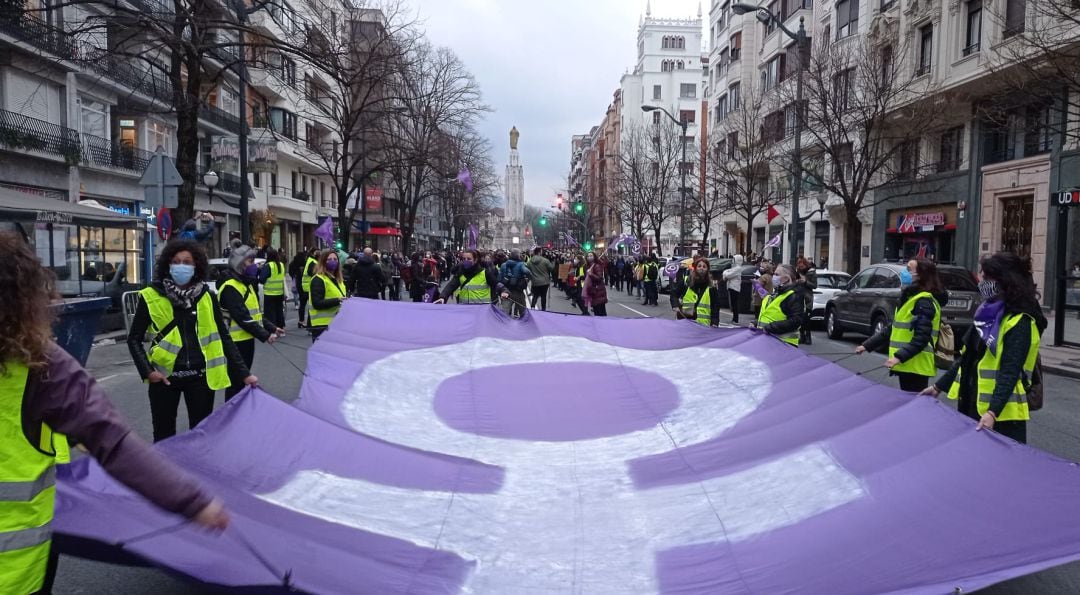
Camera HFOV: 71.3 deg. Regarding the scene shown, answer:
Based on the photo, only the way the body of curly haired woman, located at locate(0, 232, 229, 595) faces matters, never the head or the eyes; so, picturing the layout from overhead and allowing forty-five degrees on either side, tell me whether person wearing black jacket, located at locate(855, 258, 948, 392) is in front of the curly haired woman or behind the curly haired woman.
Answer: in front

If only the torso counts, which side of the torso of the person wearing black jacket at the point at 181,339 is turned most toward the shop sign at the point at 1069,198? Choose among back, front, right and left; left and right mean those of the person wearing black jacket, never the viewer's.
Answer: left

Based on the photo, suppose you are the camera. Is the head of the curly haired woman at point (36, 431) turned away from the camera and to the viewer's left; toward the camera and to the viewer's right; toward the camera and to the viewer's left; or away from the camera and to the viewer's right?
away from the camera and to the viewer's right

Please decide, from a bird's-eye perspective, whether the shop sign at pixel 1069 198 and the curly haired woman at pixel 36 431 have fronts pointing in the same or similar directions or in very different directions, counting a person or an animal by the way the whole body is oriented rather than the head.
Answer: very different directions

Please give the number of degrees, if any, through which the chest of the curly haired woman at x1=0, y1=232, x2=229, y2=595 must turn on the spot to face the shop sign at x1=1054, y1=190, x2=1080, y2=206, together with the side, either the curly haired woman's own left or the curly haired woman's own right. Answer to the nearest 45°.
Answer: approximately 45° to the curly haired woman's own right

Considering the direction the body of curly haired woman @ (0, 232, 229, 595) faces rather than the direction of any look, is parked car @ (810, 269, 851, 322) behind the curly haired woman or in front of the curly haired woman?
in front

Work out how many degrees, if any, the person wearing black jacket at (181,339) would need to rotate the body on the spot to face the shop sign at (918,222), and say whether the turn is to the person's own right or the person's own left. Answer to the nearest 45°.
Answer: approximately 135° to the person's own left

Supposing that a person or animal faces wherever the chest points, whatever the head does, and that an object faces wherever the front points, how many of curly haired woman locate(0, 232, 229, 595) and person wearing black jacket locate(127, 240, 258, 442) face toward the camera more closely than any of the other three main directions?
1

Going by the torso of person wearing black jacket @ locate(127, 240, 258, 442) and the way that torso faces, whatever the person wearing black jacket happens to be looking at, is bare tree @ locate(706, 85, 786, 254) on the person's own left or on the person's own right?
on the person's own left

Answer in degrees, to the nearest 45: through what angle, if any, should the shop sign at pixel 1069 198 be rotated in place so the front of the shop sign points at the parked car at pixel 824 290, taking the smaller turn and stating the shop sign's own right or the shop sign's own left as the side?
approximately 135° to the shop sign's own right

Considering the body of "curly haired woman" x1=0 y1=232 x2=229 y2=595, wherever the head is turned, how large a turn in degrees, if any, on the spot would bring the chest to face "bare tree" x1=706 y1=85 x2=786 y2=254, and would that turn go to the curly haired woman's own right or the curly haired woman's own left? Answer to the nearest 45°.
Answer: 0° — they already face it

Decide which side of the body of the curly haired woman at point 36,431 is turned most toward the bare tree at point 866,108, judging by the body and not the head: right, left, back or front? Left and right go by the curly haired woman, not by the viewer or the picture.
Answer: front
